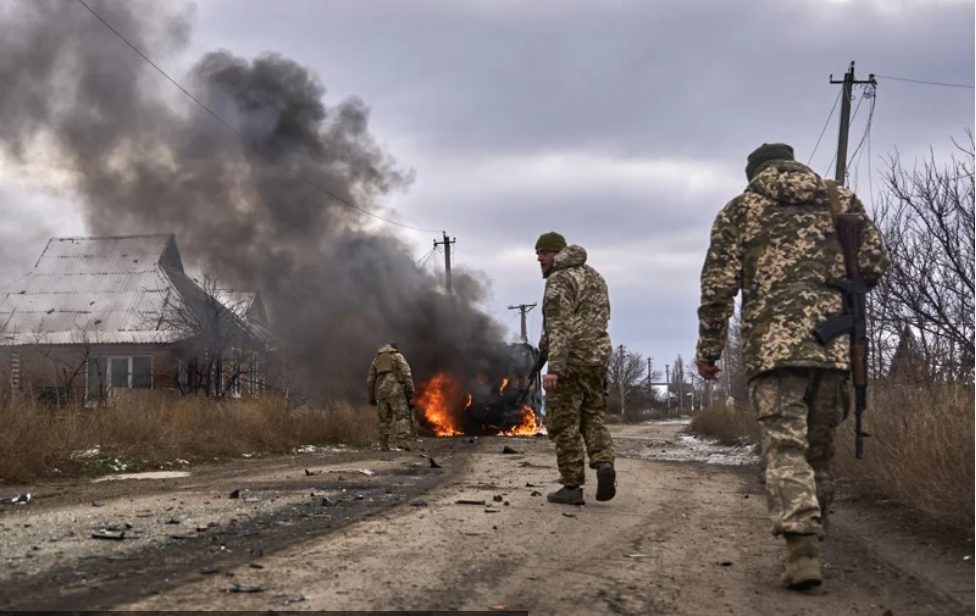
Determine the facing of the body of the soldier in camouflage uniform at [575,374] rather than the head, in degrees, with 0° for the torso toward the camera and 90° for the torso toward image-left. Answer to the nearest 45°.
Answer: approximately 135°

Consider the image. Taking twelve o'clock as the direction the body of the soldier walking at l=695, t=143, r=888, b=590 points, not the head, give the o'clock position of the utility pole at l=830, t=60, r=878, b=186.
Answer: The utility pole is roughly at 12 o'clock from the soldier walking.

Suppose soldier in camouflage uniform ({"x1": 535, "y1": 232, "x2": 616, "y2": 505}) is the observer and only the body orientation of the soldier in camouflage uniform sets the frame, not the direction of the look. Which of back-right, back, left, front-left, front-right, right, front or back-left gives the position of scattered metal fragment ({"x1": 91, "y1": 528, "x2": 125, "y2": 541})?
left

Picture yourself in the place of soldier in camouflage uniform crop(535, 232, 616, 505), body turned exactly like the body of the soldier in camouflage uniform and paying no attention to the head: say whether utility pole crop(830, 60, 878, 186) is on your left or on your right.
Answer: on your right

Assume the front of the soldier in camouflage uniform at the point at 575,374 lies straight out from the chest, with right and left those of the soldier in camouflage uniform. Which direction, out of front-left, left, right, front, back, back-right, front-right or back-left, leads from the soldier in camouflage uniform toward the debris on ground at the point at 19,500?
front-left

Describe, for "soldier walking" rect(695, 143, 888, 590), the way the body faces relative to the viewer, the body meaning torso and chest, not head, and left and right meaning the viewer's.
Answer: facing away from the viewer

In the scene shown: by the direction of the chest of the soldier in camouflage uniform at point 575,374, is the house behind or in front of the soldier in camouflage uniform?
in front

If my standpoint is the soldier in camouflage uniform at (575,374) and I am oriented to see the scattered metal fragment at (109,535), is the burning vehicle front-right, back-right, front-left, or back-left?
back-right

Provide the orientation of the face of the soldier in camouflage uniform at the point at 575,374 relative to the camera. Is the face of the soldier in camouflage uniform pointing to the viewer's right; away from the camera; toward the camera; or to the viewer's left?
to the viewer's left

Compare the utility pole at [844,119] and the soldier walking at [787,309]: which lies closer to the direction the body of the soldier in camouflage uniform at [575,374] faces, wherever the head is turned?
the utility pole

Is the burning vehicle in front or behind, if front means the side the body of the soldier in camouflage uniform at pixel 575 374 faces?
in front
